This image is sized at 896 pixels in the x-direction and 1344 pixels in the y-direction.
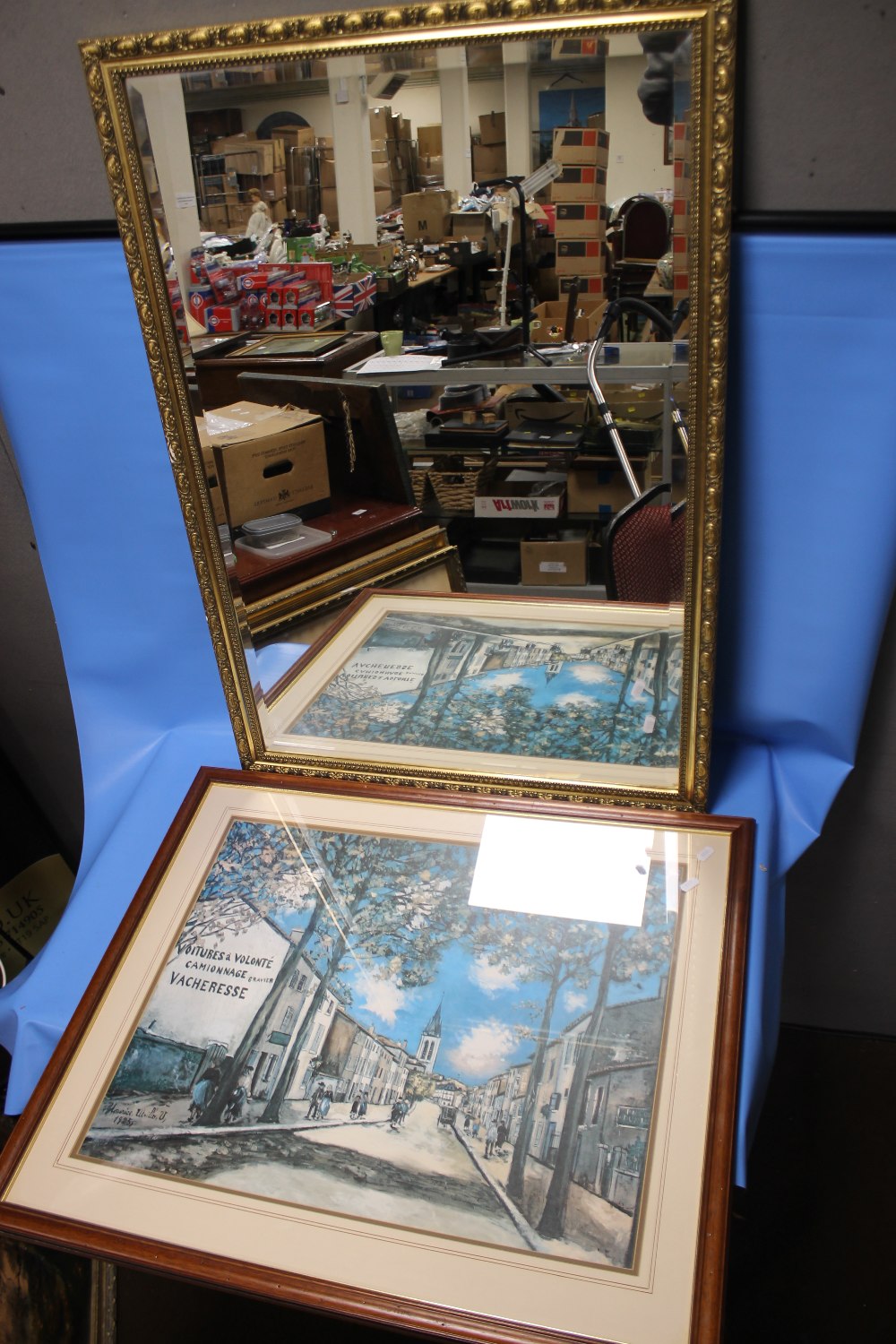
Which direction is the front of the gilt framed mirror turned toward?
toward the camera
